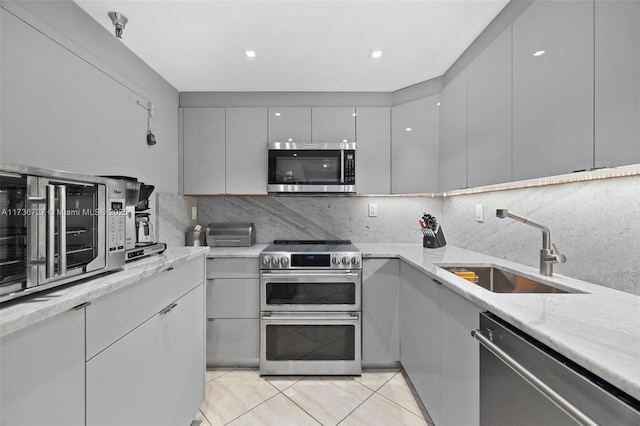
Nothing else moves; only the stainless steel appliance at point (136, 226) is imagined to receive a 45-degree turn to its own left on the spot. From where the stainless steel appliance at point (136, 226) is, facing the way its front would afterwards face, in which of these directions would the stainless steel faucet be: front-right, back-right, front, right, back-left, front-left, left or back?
front-right

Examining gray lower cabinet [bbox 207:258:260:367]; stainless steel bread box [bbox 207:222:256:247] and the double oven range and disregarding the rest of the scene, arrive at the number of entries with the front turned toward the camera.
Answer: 3

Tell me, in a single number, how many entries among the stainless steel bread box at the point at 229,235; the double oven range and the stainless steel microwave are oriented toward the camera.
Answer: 3

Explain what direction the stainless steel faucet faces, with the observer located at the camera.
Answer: facing the viewer and to the left of the viewer

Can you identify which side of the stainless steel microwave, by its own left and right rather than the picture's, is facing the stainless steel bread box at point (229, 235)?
right

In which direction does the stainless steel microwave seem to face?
toward the camera

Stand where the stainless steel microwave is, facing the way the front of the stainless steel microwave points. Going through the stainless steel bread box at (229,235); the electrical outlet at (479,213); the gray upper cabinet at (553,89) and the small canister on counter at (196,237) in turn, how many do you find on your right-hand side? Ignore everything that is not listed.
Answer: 2

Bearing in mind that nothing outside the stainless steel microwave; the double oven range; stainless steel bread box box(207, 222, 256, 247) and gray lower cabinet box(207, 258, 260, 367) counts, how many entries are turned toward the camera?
4

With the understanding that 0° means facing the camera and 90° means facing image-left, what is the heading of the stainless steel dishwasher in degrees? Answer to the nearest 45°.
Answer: approximately 45°

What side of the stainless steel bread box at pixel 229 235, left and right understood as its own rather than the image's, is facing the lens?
front

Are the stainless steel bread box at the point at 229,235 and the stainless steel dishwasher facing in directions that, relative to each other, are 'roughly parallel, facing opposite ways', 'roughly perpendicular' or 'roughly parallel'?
roughly perpendicular

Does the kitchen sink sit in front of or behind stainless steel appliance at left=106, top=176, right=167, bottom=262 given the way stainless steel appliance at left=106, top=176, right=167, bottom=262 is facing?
in front

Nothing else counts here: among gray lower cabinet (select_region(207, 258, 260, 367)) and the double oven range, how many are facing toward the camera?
2

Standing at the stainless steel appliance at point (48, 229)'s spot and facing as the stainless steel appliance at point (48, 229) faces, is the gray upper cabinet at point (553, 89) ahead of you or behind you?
ahead

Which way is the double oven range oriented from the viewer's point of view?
toward the camera

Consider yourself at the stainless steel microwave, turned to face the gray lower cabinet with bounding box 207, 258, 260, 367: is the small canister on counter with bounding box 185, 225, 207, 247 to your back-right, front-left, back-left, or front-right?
front-right
